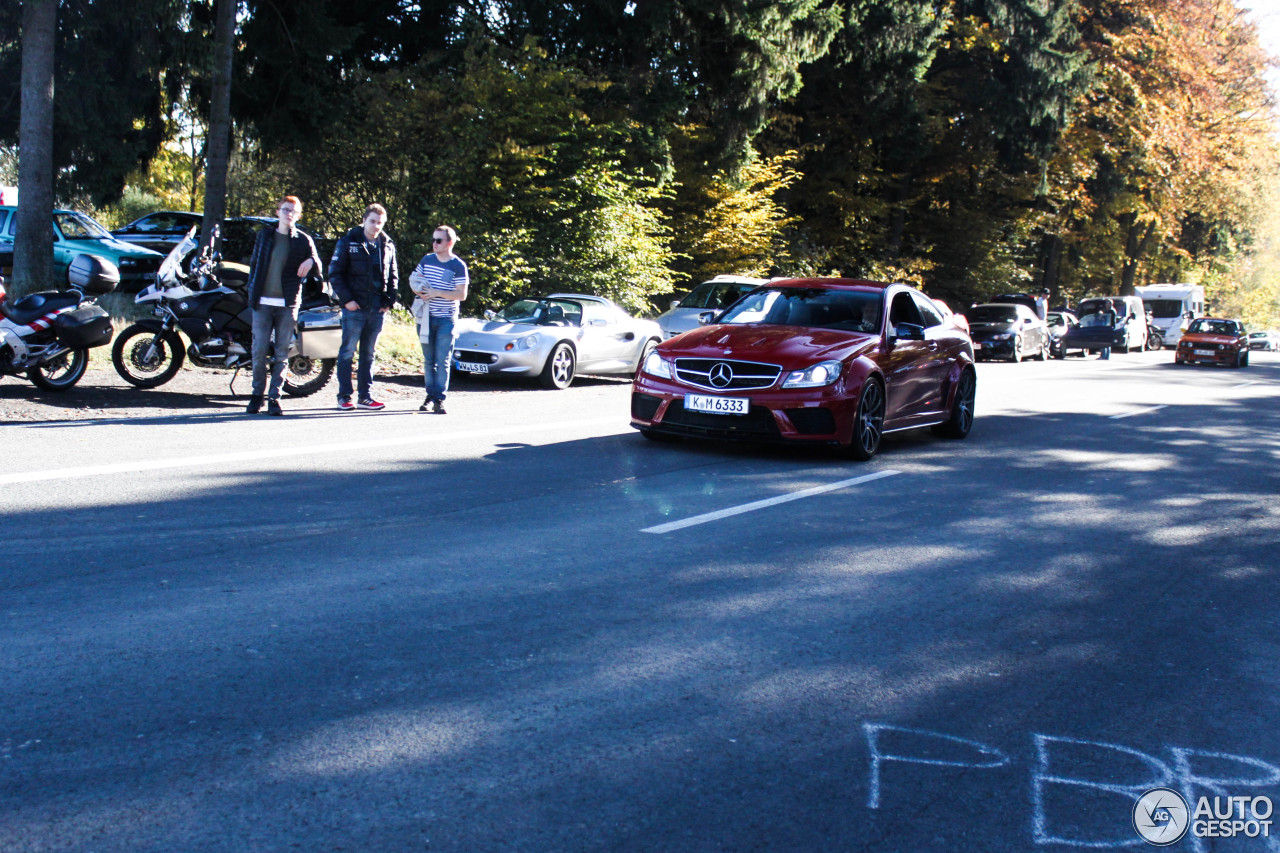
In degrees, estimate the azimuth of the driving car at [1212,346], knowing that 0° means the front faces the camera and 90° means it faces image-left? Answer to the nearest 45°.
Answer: approximately 45°

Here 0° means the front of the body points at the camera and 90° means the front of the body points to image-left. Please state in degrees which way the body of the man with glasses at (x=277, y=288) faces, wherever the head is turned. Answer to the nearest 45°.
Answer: approximately 0°

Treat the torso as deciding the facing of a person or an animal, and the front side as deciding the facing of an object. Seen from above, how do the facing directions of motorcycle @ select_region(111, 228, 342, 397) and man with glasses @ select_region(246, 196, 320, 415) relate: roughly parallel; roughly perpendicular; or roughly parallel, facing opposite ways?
roughly perpendicular

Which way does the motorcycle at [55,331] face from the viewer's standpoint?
to the viewer's left

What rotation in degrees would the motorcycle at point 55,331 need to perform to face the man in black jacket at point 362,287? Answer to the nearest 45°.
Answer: approximately 180°

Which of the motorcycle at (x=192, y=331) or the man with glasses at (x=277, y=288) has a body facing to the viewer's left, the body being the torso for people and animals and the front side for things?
the motorcycle

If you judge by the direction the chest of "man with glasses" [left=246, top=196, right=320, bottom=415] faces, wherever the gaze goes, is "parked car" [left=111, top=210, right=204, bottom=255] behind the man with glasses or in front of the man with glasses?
behind

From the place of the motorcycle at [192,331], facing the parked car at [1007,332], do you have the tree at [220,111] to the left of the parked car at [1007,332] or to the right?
left

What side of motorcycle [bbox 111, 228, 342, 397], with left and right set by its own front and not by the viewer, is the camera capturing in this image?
left
